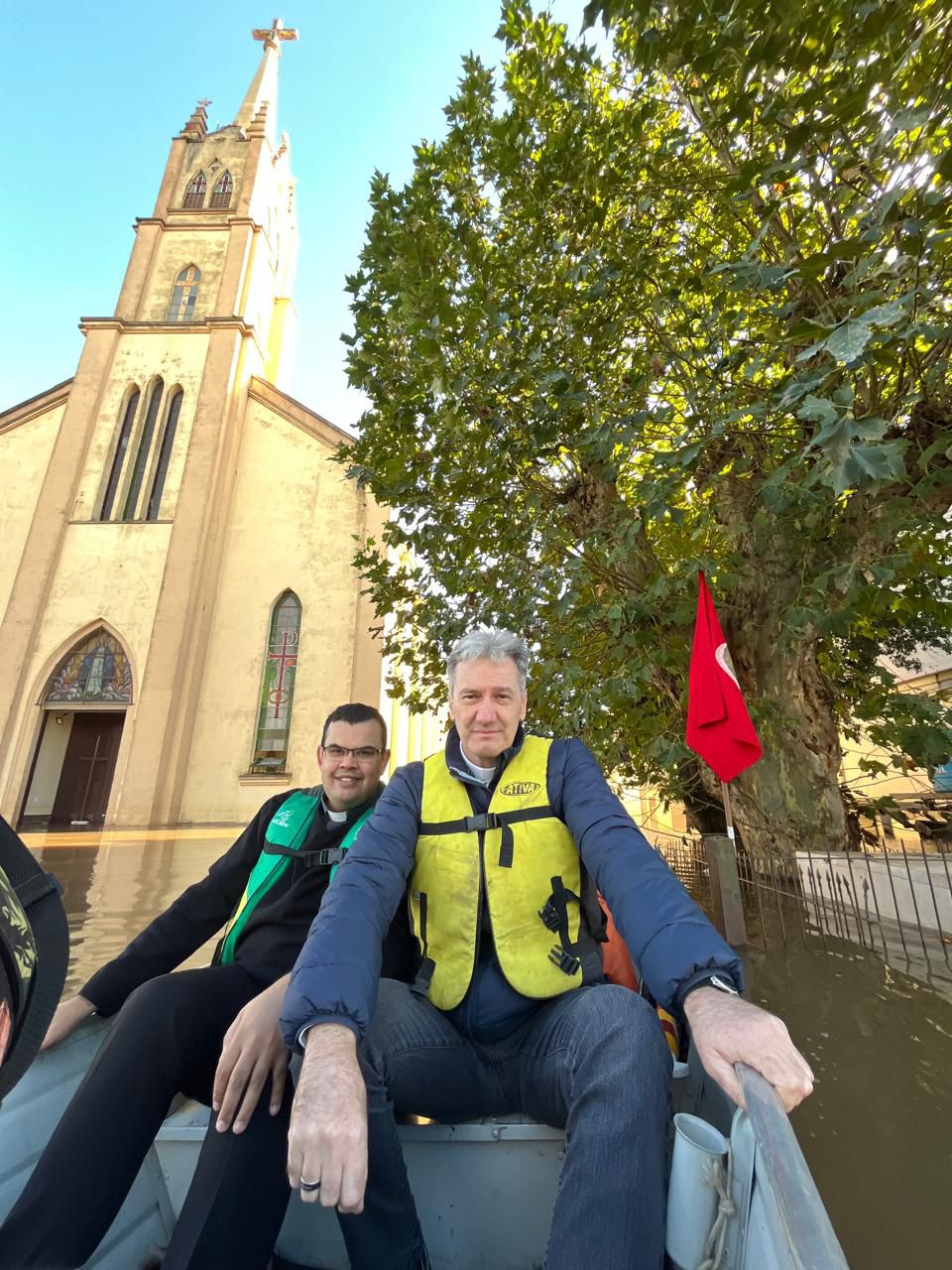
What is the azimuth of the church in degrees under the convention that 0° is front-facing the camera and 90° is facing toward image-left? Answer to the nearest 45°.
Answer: approximately 45°

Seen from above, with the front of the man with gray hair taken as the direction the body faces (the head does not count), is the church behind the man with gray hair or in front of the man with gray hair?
behind

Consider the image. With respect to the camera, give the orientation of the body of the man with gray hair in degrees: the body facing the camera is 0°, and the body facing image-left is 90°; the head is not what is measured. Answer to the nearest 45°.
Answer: approximately 0°

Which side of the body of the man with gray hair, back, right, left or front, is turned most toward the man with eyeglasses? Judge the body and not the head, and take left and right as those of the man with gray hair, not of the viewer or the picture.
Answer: right

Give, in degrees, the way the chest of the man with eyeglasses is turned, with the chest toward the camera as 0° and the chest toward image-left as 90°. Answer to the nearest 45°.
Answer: approximately 0°

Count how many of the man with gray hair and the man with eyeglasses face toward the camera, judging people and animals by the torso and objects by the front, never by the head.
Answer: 2

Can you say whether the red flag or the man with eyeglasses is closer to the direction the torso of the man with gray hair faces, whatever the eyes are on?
the man with eyeglasses

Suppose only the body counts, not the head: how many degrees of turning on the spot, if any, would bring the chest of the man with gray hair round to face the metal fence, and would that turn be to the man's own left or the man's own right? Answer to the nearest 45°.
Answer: approximately 135° to the man's own left

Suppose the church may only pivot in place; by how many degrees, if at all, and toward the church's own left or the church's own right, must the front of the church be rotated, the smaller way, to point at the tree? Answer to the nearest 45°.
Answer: approximately 45° to the church's own left
